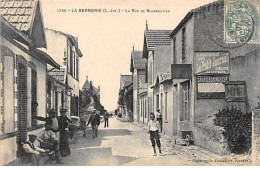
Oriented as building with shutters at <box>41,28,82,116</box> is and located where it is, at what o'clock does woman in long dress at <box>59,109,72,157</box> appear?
The woman in long dress is roughly at 3 o'clock from the building with shutters.

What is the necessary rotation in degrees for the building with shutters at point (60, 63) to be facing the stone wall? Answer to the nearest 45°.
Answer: approximately 45° to its right

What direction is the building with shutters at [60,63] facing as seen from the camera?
to the viewer's right
